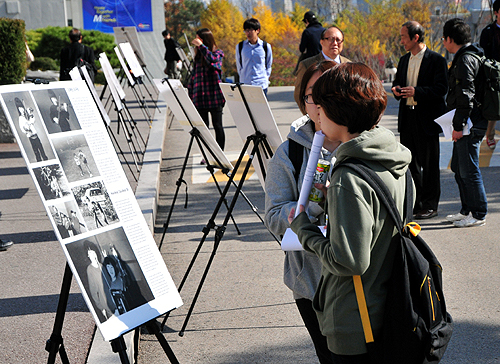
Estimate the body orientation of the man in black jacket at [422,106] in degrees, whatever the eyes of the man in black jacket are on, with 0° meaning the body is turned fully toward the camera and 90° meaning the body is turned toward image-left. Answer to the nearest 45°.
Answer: approximately 45°

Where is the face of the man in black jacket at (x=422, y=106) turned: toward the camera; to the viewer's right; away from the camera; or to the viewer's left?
to the viewer's left

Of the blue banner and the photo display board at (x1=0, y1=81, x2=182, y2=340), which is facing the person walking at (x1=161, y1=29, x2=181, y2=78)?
the blue banner

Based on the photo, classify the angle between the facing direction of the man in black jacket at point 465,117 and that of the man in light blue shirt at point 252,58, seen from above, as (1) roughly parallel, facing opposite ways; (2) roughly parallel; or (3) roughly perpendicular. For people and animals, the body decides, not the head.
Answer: roughly perpendicular

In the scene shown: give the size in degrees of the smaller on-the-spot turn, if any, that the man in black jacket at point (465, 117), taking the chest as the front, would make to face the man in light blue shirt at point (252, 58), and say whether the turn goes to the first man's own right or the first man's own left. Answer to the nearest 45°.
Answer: approximately 45° to the first man's own right

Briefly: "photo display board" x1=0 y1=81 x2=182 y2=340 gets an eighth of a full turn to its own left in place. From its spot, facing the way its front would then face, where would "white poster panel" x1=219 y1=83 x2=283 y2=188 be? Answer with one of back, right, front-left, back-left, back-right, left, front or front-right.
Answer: front-left

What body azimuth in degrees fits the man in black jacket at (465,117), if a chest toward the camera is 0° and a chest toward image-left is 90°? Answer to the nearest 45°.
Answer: approximately 90°

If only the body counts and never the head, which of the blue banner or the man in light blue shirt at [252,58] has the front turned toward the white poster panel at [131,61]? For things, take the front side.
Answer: the blue banner

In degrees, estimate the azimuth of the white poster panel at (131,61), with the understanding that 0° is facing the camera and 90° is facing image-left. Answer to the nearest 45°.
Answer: approximately 315°
